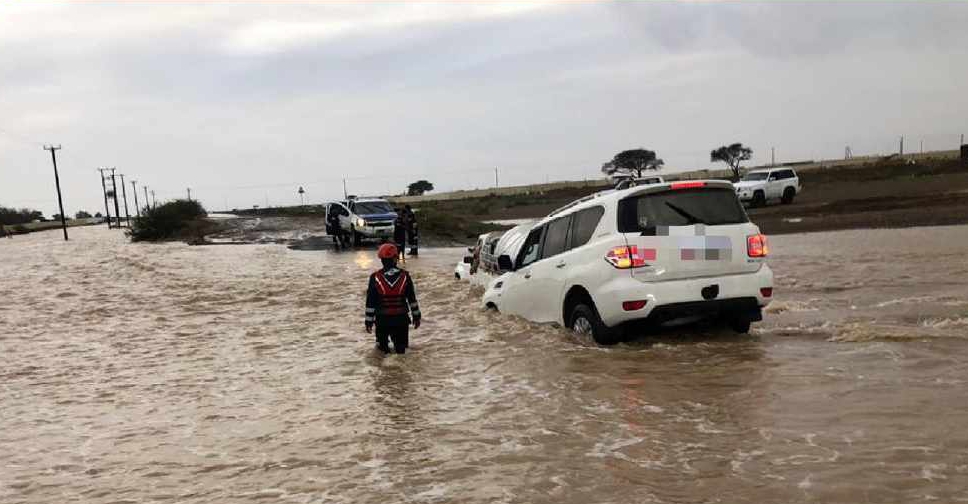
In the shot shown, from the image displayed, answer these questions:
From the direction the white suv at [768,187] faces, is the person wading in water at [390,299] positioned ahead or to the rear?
ahead

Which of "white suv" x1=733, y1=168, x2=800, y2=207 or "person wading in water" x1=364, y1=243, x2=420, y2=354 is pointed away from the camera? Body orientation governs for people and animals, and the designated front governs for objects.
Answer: the person wading in water

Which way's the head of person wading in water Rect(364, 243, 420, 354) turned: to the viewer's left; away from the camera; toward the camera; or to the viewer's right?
away from the camera

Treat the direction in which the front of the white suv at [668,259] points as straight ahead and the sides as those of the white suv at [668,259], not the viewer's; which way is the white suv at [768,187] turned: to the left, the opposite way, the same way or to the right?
to the left

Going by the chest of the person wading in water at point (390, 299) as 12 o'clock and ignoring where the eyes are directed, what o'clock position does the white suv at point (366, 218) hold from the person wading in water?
The white suv is roughly at 12 o'clock from the person wading in water.

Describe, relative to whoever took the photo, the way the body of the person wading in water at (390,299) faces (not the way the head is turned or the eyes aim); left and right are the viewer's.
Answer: facing away from the viewer

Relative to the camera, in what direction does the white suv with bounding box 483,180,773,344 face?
facing away from the viewer and to the left of the viewer

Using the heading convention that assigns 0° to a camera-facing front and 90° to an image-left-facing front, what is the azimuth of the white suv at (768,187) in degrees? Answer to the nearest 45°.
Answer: approximately 45°
